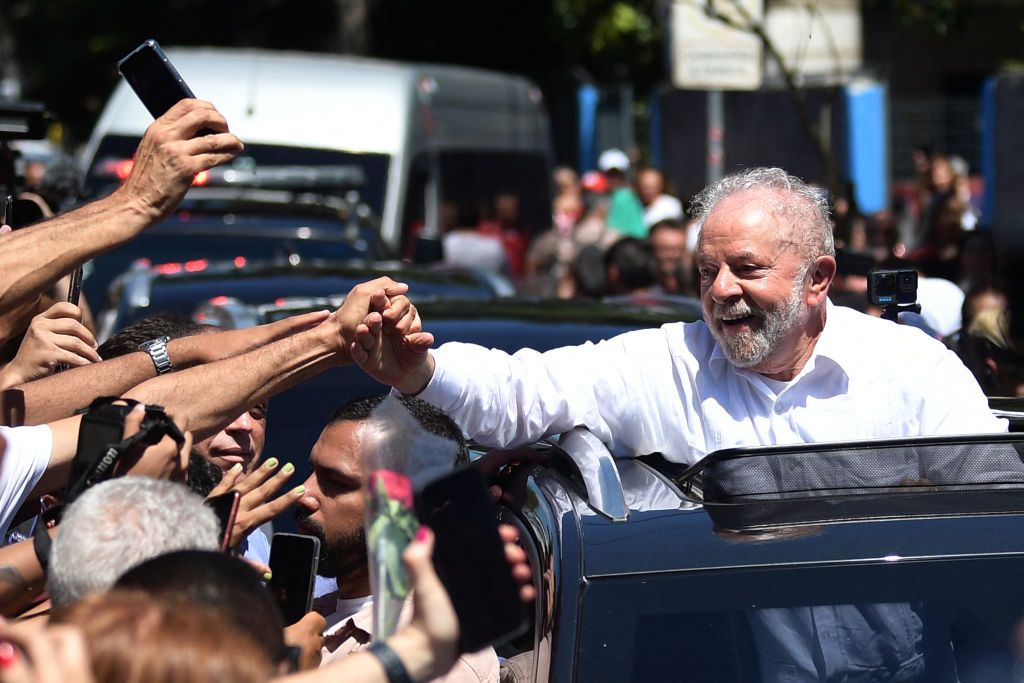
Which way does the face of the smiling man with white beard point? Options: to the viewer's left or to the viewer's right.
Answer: to the viewer's left

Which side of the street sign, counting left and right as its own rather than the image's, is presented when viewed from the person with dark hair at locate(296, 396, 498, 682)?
front

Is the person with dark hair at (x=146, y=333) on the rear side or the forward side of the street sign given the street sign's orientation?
on the forward side

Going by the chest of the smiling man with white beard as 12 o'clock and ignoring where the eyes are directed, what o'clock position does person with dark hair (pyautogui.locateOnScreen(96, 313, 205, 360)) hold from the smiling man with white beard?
The person with dark hair is roughly at 2 o'clock from the smiling man with white beard.

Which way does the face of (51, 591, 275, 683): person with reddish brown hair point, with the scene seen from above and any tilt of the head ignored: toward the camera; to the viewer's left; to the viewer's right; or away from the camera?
away from the camera

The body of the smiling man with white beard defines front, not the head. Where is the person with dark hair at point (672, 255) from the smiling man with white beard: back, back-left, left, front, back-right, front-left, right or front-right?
back-right

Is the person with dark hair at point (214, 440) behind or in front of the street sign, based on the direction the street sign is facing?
in front
